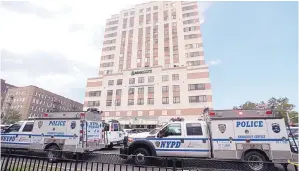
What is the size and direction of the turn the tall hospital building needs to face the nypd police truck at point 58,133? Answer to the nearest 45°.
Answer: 0° — it already faces it

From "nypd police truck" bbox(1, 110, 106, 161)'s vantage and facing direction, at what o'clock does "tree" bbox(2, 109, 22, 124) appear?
The tree is roughly at 1 o'clock from the nypd police truck.

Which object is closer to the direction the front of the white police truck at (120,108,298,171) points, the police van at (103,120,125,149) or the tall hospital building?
the police van

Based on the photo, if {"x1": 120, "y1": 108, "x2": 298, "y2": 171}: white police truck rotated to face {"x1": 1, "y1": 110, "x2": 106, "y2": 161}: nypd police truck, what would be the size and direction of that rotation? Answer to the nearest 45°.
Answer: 0° — it already faces it

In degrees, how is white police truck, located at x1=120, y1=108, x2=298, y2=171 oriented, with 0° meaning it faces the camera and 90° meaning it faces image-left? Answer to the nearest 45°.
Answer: approximately 90°

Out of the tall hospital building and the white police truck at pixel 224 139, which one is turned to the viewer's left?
the white police truck

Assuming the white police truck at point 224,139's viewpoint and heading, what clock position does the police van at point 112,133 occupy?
The police van is roughly at 1 o'clock from the white police truck.

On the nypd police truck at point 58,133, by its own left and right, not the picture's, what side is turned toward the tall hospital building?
right

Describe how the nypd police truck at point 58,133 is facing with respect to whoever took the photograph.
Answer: facing away from the viewer and to the left of the viewer

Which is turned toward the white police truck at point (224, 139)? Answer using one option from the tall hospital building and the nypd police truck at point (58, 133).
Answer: the tall hospital building

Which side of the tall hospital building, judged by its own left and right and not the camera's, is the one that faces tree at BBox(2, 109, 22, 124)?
right

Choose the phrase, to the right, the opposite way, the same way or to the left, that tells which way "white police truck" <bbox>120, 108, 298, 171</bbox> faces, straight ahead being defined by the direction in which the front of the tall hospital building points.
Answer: to the right

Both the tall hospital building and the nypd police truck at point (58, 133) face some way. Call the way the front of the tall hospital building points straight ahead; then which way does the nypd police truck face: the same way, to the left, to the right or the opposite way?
to the right
